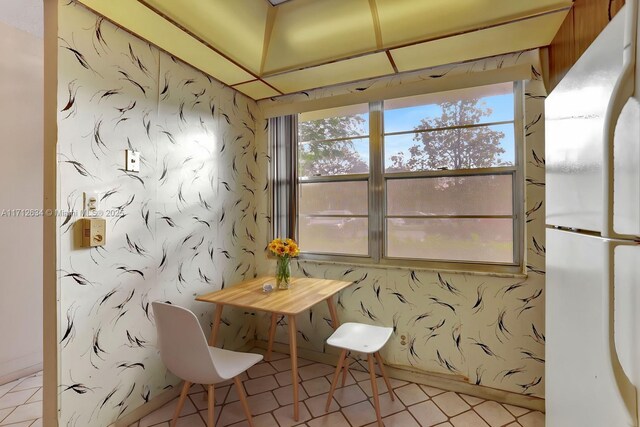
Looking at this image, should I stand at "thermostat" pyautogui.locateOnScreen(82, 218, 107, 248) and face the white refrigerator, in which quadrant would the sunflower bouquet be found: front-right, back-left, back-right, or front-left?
front-left

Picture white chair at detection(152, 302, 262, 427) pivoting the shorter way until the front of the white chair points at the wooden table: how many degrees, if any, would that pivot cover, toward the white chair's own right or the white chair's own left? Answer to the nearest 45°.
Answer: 0° — it already faces it

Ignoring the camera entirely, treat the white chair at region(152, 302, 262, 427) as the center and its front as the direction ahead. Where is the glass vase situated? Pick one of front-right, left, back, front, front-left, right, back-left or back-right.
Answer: front

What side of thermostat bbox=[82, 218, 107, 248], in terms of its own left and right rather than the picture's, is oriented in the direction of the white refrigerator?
front

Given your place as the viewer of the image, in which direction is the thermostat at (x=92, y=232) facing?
facing the viewer and to the right of the viewer

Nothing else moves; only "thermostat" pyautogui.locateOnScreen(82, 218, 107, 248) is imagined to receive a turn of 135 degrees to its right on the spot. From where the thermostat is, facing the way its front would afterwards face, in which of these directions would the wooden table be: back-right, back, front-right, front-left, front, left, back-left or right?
back

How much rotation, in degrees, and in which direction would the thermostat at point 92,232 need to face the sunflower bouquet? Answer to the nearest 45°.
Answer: approximately 45° to its left

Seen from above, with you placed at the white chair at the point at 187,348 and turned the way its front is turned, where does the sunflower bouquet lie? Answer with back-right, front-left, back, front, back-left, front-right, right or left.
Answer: front

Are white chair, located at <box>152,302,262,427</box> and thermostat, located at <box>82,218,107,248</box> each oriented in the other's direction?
no

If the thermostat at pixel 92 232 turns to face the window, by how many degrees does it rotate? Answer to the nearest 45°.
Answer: approximately 45° to its left

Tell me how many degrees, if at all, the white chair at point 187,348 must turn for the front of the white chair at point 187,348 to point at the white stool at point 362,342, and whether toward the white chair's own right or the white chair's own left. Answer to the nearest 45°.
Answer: approximately 45° to the white chair's own right

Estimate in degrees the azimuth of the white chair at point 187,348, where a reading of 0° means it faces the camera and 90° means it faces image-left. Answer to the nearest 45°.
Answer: approximately 225°

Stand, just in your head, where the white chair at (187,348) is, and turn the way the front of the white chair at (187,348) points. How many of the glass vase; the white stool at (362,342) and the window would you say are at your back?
0

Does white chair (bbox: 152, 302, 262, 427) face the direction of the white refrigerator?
no

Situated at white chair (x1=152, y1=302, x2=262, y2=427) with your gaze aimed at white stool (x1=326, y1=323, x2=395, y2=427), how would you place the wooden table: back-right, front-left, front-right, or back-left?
front-left

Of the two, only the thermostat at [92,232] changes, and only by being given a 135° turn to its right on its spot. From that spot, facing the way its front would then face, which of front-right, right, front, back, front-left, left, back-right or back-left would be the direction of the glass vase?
back

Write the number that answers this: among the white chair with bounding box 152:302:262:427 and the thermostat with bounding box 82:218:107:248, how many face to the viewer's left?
0
